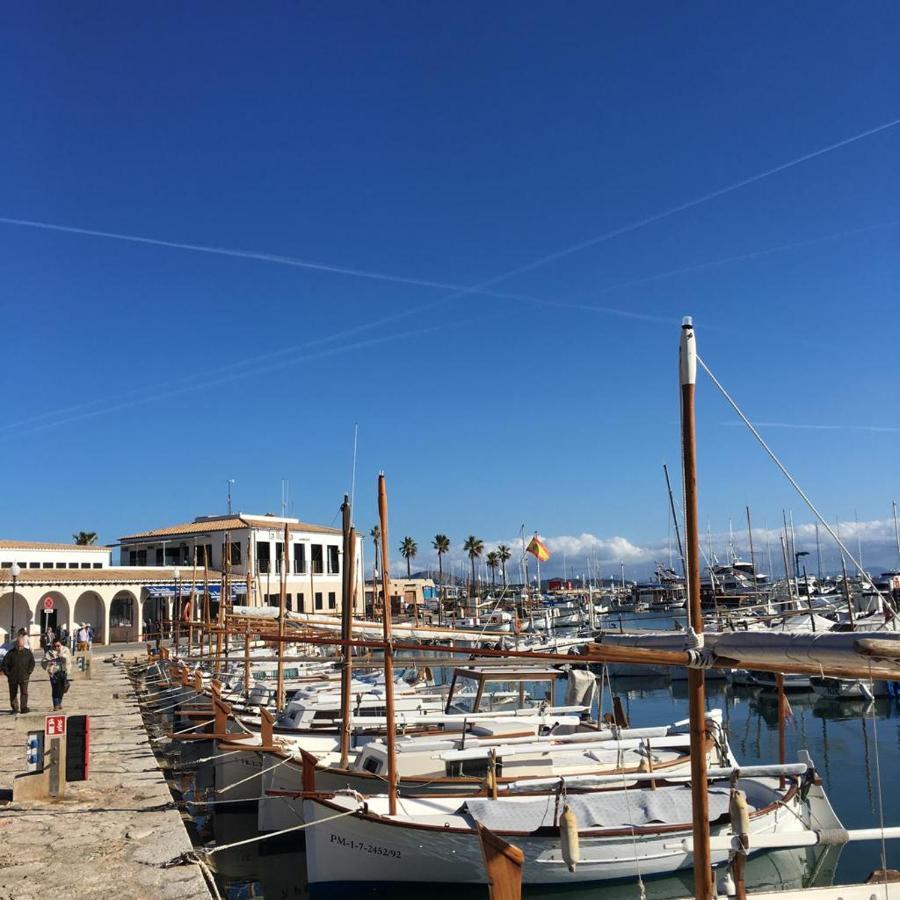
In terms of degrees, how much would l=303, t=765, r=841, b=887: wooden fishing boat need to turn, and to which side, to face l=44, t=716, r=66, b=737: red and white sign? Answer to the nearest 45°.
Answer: approximately 45° to its right

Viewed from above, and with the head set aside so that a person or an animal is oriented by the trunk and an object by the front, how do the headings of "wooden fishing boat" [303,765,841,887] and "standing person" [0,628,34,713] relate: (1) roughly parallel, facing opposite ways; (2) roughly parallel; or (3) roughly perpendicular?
roughly perpendicular

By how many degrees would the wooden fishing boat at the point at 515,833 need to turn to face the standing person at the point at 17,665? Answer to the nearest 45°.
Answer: approximately 90° to its right

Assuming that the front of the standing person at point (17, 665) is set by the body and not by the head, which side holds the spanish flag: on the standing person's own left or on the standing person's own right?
on the standing person's own left

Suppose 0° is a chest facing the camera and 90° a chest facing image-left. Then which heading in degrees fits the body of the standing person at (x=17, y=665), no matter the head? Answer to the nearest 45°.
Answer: approximately 0°

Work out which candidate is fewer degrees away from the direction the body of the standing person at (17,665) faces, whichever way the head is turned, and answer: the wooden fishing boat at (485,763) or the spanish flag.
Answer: the wooden fishing boat

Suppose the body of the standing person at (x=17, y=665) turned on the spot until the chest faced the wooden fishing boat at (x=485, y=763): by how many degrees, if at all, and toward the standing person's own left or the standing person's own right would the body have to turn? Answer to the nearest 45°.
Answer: approximately 45° to the standing person's own left

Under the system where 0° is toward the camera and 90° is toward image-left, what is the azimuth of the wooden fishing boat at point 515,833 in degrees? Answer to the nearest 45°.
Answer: approximately 45°
